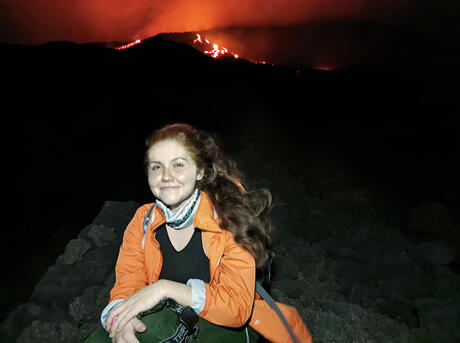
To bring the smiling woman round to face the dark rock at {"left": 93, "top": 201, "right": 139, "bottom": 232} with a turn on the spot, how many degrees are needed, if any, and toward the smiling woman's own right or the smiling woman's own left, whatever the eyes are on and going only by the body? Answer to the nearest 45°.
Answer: approximately 90° to the smiling woman's own right

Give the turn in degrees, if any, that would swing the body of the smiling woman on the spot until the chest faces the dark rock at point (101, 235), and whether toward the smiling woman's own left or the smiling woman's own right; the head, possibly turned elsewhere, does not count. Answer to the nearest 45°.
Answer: approximately 90° to the smiling woman's own right

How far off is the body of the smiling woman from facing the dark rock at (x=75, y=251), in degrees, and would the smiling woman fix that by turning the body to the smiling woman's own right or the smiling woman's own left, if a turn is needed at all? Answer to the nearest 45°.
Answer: approximately 90° to the smiling woman's own right

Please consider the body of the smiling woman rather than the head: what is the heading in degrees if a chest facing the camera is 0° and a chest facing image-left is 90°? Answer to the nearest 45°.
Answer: approximately 45°

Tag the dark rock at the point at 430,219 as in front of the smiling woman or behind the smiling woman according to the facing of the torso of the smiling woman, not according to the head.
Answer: behind

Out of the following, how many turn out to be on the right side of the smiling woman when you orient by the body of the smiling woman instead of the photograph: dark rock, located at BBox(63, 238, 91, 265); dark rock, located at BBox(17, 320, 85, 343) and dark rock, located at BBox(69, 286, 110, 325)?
3

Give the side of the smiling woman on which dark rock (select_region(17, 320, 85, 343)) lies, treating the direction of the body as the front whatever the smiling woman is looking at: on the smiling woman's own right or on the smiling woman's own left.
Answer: on the smiling woman's own right

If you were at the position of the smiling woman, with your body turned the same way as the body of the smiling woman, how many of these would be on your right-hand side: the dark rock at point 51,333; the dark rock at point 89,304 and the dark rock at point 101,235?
3
